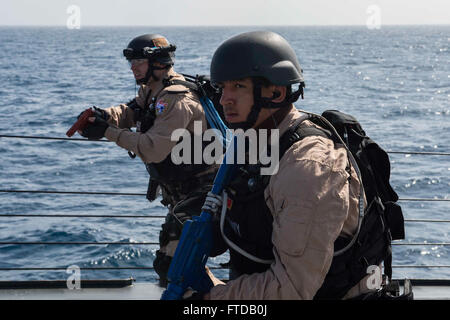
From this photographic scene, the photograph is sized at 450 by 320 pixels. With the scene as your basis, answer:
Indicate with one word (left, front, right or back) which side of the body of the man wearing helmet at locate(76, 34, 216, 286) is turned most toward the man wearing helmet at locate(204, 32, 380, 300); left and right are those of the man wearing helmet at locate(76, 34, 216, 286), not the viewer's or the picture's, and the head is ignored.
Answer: left

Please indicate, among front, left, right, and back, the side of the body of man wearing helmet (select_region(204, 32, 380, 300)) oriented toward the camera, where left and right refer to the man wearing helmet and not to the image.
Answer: left

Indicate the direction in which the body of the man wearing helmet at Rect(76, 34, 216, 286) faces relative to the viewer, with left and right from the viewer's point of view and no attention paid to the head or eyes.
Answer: facing to the left of the viewer

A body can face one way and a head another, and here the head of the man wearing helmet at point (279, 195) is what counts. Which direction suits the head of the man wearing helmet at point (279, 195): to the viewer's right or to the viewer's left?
to the viewer's left

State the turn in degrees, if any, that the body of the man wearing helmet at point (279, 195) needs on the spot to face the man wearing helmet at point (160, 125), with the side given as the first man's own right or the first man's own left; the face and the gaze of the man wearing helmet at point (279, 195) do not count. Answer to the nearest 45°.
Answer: approximately 90° to the first man's own right

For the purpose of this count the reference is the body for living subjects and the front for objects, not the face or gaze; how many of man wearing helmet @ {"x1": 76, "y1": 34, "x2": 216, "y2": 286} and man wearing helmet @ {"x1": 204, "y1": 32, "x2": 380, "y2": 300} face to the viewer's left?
2
